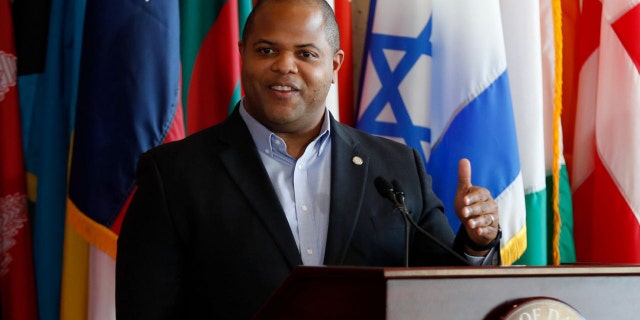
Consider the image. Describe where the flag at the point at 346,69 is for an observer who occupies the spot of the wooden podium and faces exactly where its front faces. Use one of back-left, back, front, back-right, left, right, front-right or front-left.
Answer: back-left

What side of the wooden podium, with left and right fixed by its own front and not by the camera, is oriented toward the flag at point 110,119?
back

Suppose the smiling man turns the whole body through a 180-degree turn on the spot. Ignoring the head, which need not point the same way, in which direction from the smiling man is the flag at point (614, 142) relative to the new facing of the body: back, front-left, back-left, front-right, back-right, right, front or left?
front-right

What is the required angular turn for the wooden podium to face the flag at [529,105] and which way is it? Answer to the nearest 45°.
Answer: approximately 135° to its left

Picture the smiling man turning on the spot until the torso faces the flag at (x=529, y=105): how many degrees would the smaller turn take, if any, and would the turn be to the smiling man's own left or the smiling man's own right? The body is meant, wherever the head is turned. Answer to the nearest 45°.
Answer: approximately 135° to the smiling man's own left

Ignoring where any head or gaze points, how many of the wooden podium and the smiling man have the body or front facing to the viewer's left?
0

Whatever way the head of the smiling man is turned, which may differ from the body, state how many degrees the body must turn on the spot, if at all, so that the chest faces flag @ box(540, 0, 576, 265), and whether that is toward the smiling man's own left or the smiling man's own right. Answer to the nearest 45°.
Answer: approximately 135° to the smiling man's own left

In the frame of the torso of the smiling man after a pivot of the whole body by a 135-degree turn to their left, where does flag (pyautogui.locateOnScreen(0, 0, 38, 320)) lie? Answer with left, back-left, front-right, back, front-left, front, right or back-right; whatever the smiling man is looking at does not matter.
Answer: left

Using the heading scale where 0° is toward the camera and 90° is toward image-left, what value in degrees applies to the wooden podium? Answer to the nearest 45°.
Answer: approximately 315°

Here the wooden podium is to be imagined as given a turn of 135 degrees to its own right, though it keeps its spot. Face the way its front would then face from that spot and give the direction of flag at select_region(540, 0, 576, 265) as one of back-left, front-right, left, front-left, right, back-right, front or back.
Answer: right

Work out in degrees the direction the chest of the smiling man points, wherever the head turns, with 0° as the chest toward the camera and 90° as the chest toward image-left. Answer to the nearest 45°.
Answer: approximately 0°
